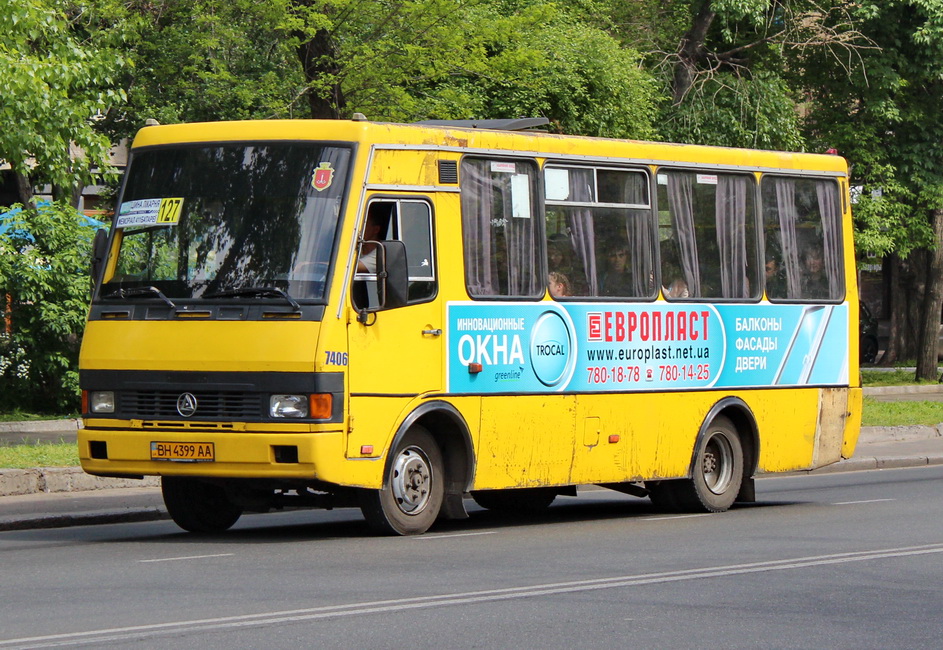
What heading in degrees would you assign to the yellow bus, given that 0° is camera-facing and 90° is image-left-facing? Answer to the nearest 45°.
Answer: approximately 45°

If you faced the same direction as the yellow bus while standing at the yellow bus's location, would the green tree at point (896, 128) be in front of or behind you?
behind

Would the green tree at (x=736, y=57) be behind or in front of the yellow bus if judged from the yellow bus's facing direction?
behind

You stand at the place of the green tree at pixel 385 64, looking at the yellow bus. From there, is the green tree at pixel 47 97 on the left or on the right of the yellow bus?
right
